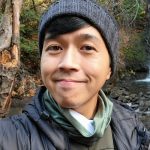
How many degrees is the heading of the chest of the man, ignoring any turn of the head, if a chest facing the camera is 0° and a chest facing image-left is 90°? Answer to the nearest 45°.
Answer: approximately 0°

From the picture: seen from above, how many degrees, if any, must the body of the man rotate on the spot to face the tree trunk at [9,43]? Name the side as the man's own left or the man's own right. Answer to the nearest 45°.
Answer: approximately 180°
